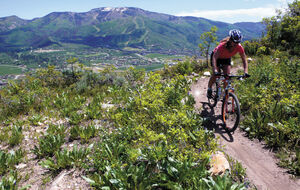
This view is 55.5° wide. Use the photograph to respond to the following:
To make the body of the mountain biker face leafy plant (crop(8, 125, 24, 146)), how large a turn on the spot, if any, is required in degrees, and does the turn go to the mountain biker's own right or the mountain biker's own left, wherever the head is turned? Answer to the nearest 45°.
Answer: approximately 90° to the mountain biker's own right

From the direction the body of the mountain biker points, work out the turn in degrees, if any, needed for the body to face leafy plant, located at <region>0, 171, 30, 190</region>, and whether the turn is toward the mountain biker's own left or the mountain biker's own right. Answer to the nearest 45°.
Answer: approximately 90° to the mountain biker's own right

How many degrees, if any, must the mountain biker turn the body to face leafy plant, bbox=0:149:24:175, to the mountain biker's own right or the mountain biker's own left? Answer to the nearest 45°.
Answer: approximately 90° to the mountain biker's own right

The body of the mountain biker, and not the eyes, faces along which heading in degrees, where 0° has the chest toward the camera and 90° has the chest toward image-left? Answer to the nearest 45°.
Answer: approximately 315°

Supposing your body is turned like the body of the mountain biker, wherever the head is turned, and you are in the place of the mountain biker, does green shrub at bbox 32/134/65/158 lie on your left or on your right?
on your right

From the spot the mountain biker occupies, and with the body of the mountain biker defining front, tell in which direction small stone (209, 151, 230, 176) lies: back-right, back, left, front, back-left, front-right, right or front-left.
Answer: front-right

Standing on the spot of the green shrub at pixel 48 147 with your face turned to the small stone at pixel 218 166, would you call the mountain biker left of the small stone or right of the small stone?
left

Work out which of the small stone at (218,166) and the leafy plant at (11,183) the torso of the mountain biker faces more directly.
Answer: the small stone
